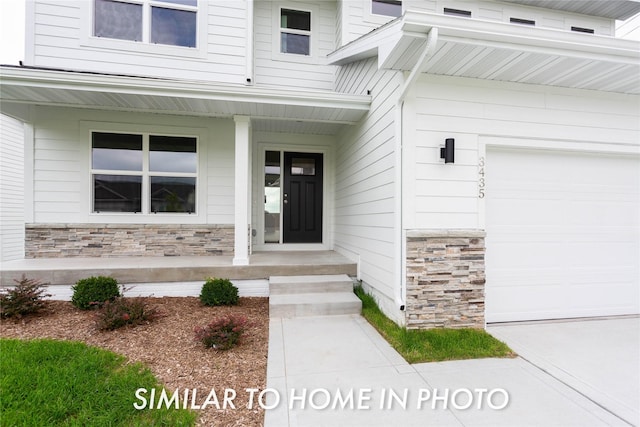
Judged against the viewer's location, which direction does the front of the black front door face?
facing the viewer

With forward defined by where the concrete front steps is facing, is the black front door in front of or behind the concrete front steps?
behind

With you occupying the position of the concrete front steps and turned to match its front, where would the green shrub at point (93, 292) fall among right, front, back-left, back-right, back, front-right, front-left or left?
right

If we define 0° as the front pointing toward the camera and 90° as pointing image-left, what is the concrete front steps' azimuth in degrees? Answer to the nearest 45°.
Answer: approximately 0°

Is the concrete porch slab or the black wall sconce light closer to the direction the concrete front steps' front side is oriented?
the black wall sconce light

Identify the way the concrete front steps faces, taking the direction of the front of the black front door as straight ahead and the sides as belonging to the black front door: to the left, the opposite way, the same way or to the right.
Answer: the same way

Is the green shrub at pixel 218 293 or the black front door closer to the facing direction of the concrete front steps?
the green shrub

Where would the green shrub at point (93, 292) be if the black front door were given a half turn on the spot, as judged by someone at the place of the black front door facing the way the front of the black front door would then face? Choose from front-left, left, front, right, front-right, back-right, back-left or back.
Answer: back-left

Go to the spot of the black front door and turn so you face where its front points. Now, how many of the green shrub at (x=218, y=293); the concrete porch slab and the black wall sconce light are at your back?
0

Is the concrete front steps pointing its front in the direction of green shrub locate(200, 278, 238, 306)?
no

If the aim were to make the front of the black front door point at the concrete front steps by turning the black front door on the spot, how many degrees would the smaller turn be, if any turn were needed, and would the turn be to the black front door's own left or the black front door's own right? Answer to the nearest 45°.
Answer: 0° — it already faces it
